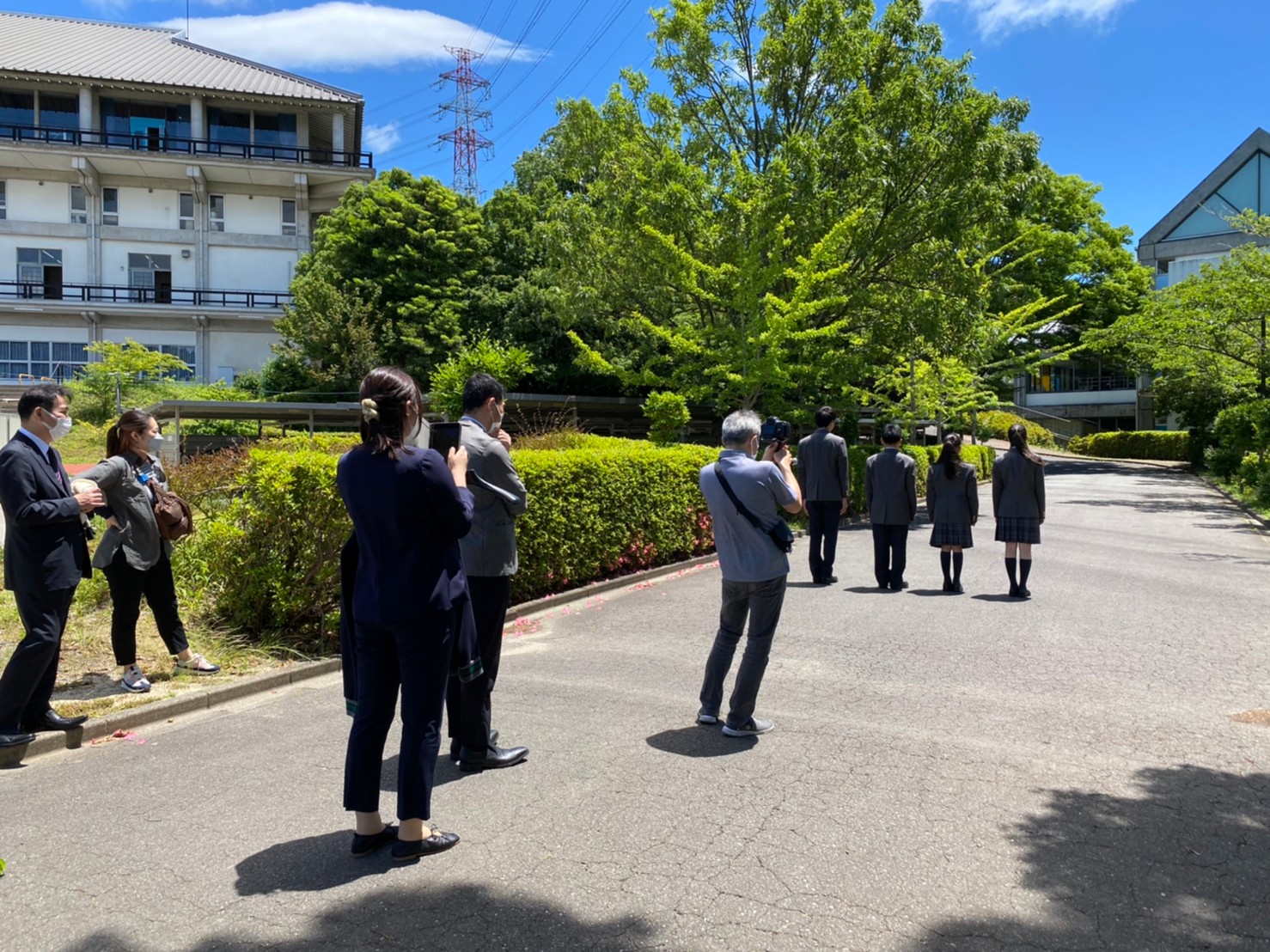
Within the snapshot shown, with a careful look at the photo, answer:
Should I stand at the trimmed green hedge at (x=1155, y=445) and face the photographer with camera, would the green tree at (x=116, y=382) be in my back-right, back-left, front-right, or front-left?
front-right

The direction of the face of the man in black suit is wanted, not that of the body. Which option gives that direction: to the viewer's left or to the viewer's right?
to the viewer's right

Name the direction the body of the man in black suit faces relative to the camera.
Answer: to the viewer's right

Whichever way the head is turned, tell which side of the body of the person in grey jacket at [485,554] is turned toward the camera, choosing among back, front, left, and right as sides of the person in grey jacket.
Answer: right

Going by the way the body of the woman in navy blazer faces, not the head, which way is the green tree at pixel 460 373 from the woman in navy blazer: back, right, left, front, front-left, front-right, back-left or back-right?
front-left

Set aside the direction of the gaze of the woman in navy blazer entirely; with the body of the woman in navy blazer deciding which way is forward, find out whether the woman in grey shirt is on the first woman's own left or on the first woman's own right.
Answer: on the first woman's own left

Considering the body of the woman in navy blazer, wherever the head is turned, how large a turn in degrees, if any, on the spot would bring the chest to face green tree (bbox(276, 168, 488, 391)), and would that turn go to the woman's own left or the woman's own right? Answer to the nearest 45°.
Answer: approximately 45° to the woman's own left

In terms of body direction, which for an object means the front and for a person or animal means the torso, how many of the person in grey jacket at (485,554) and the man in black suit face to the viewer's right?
2

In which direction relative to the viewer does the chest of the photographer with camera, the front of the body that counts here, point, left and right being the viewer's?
facing away from the viewer and to the right of the viewer

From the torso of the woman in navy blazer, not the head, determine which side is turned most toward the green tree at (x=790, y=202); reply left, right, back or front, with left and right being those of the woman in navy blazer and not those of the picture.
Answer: front
